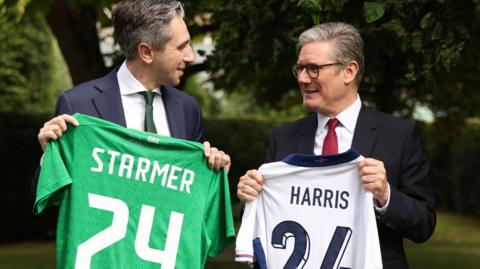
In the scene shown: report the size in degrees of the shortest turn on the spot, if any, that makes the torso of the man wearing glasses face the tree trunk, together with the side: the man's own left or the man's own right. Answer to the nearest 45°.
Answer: approximately 90° to the man's own right

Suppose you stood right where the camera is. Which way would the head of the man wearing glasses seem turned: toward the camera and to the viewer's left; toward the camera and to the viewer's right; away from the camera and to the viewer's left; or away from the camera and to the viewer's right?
toward the camera and to the viewer's left

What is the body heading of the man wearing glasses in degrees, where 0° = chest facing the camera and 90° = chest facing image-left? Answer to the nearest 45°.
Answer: approximately 45°
